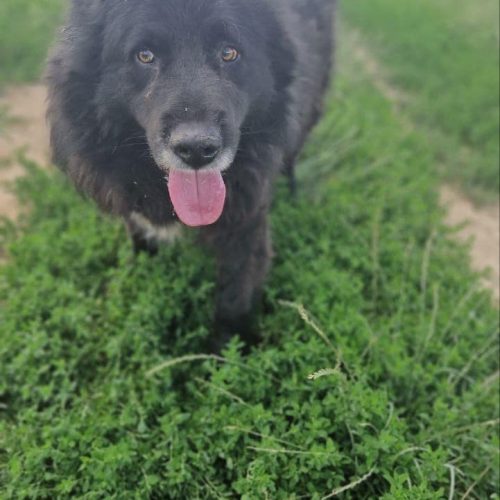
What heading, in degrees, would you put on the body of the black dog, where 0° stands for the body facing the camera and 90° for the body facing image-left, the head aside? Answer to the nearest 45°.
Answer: approximately 0°
